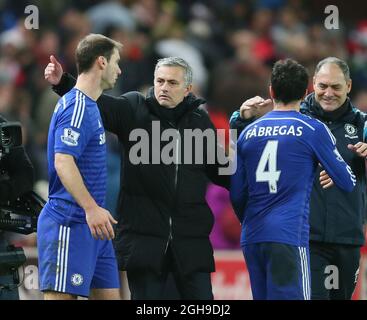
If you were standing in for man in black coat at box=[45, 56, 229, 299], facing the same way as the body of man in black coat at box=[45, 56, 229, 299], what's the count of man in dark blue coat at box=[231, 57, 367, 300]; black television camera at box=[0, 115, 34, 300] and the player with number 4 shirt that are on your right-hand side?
1

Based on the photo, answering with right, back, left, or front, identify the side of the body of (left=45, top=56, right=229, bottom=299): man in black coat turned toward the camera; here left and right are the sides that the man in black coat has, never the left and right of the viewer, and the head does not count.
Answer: front

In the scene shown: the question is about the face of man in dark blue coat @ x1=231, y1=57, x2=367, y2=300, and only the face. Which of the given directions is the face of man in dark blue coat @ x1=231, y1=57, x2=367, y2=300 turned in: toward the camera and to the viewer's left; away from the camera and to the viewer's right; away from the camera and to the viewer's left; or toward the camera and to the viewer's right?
toward the camera and to the viewer's left

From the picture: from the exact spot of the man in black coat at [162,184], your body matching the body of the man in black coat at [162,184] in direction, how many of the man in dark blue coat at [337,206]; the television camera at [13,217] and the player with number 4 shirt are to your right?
1

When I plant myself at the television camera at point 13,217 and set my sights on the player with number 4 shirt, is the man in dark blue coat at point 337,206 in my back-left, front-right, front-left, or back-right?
front-left

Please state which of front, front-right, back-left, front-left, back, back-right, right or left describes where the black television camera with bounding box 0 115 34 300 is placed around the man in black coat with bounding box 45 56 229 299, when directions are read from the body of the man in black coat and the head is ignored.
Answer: right

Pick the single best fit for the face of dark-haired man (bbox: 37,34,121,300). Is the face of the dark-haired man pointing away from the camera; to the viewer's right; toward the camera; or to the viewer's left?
to the viewer's right
